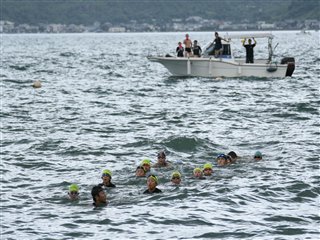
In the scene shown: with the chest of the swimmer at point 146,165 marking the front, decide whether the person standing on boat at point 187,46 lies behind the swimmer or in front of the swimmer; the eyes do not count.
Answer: behind

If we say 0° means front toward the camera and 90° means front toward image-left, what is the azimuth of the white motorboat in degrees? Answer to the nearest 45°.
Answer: approximately 90°

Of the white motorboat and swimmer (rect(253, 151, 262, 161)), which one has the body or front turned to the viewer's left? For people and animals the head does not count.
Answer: the white motorboat

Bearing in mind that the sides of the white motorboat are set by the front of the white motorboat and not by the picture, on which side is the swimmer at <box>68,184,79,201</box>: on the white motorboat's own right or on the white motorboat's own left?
on the white motorboat's own left

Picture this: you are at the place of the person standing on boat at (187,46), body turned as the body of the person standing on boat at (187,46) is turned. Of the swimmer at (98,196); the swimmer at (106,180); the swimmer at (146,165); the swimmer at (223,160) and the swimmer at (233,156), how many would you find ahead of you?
5

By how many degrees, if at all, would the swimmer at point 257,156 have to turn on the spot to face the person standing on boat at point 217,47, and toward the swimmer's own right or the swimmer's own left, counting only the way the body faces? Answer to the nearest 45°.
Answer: approximately 180°

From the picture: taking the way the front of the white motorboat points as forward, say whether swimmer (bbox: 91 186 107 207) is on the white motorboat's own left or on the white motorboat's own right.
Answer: on the white motorboat's own left

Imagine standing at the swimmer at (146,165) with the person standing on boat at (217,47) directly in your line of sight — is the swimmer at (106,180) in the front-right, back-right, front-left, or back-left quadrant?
back-left

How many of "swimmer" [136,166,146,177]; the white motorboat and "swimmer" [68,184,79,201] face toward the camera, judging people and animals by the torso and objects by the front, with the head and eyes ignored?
2
